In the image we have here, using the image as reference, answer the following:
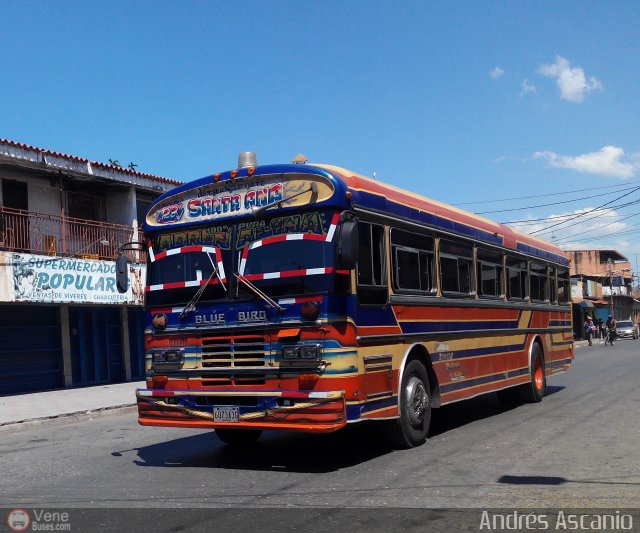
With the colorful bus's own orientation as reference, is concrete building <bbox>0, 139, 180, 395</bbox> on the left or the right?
on its right

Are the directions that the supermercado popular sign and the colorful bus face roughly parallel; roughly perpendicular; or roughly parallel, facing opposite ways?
roughly perpendicular

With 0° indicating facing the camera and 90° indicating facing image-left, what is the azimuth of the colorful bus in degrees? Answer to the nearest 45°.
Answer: approximately 45°

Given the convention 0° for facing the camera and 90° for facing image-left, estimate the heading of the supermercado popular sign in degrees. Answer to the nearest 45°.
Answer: approximately 315°

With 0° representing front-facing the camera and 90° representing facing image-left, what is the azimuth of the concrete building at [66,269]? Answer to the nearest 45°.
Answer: approximately 315°

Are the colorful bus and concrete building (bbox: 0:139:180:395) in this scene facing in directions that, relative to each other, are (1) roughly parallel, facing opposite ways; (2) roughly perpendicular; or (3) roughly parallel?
roughly perpendicular
